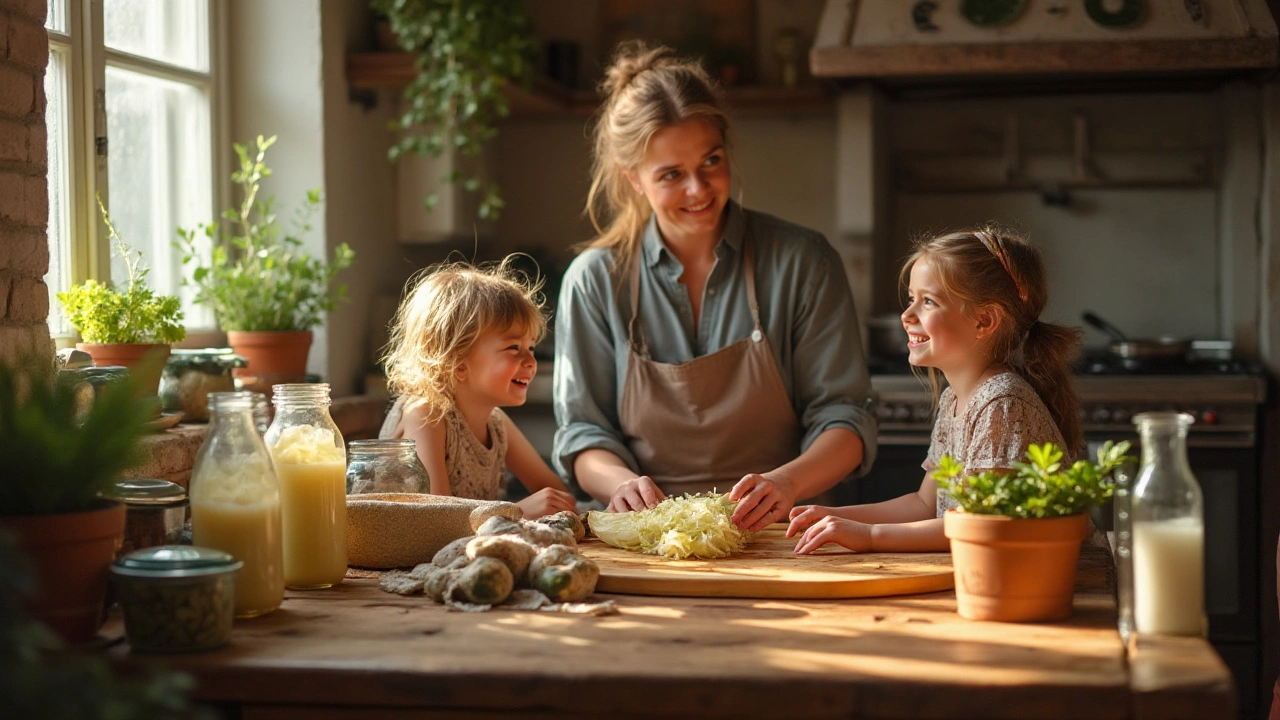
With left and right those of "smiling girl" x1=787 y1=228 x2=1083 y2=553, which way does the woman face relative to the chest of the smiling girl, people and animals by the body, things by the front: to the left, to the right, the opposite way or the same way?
to the left

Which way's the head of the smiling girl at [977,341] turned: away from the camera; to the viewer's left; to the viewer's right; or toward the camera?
to the viewer's left

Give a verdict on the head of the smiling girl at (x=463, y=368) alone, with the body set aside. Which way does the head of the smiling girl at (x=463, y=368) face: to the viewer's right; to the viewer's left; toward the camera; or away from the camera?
to the viewer's right

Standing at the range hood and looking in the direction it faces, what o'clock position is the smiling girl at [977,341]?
The smiling girl is roughly at 12 o'clock from the range hood.

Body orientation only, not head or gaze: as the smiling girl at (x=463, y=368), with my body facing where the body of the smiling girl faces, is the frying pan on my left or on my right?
on my left

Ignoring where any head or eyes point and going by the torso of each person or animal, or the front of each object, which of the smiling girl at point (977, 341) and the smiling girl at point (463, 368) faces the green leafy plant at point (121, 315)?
the smiling girl at point (977, 341)

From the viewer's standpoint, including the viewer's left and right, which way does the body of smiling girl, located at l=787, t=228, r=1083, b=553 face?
facing to the left of the viewer
